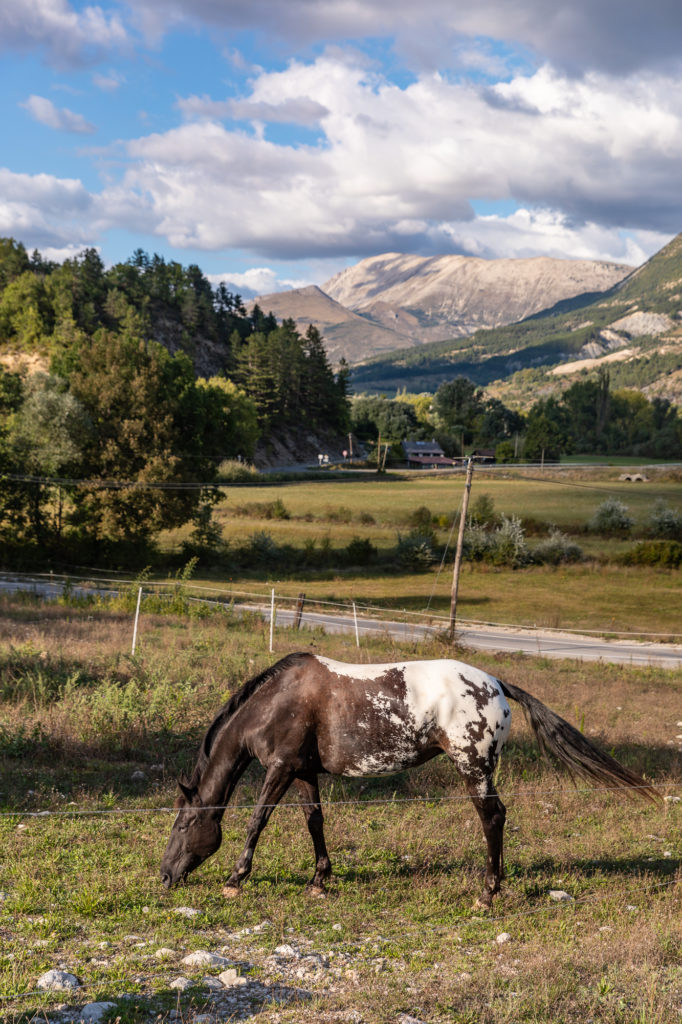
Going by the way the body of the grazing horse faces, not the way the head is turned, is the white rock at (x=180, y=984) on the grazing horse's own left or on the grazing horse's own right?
on the grazing horse's own left

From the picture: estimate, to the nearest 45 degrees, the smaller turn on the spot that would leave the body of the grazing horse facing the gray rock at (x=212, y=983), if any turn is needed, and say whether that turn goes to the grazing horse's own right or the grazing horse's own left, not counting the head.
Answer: approximately 90° to the grazing horse's own left

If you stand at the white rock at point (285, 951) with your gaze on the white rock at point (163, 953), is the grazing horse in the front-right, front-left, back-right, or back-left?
back-right

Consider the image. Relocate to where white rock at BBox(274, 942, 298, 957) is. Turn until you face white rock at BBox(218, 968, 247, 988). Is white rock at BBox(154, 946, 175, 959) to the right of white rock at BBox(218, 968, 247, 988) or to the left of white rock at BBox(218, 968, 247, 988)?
right

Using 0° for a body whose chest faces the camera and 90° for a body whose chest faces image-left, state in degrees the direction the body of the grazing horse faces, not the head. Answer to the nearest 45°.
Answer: approximately 90°

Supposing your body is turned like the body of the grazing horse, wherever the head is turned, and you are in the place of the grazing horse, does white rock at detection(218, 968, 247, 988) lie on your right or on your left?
on your left

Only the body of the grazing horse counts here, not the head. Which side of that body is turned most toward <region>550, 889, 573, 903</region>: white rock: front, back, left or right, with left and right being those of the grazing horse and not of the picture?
back
